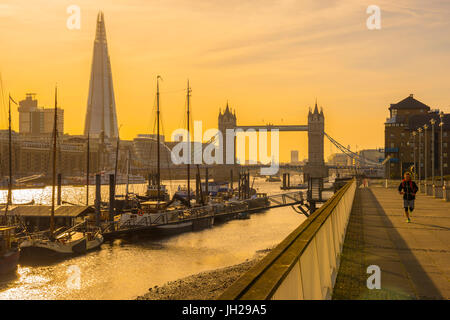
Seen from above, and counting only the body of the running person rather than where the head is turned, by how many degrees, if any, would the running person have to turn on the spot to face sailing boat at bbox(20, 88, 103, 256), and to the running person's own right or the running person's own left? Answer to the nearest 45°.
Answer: approximately 135° to the running person's own right

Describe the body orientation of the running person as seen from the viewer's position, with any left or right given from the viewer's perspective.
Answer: facing the viewer

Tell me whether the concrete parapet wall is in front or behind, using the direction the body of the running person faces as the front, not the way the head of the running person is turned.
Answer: in front

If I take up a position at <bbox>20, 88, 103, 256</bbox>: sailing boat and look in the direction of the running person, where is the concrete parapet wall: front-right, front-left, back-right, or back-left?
front-right
